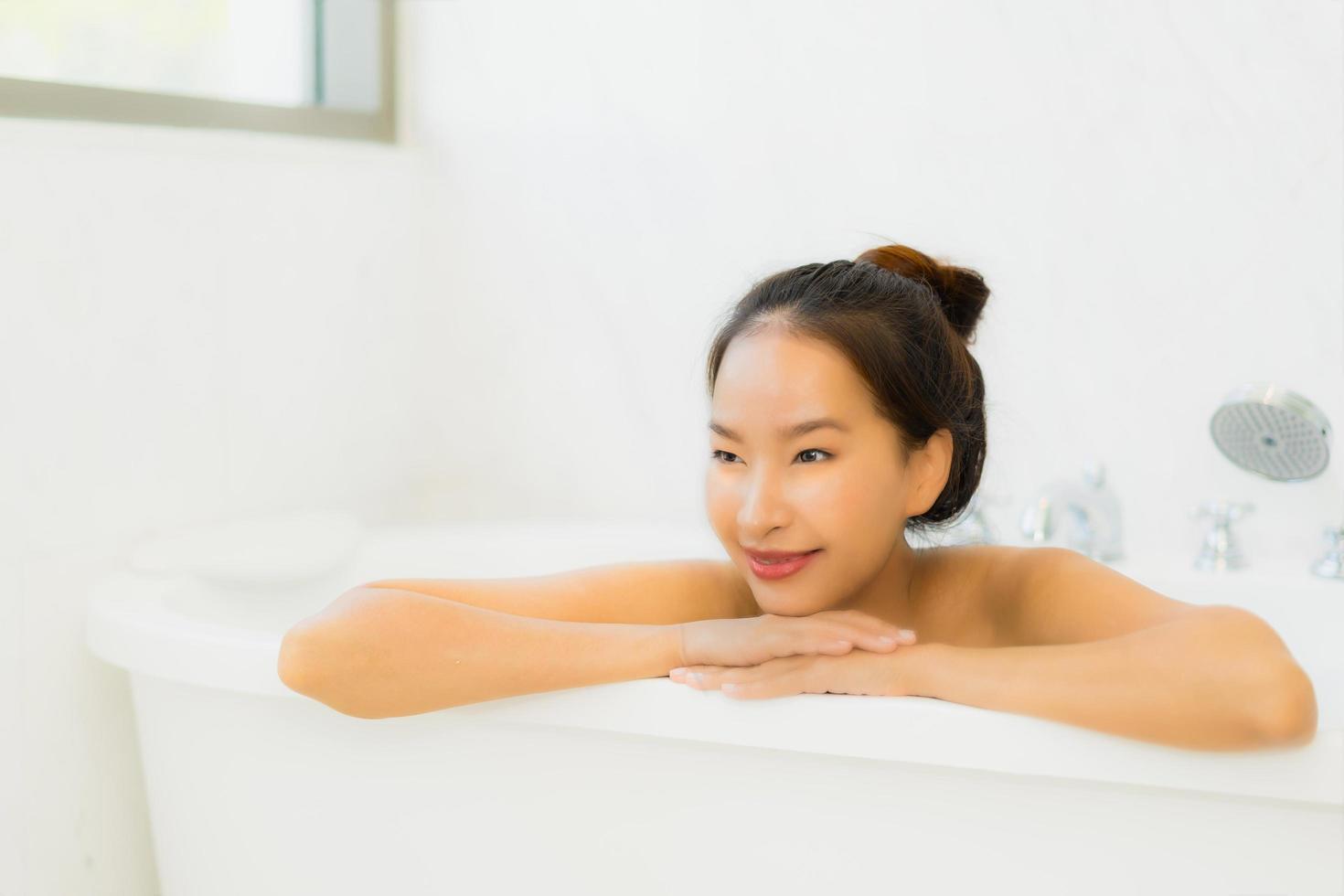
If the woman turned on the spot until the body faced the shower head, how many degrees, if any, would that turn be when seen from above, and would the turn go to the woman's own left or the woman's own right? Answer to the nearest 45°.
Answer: approximately 135° to the woman's own left

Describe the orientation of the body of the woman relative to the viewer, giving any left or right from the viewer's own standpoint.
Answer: facing the viewer

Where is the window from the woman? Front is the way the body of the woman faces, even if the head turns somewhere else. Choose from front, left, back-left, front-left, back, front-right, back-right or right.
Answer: back-right

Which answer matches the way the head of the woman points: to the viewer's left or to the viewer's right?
to the viewer's left
